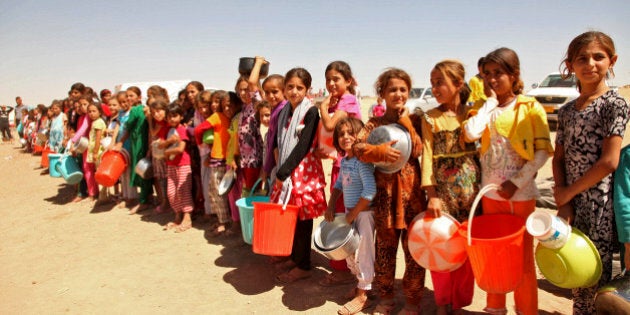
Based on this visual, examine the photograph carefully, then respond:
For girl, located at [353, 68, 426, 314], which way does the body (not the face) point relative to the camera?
toward the camera

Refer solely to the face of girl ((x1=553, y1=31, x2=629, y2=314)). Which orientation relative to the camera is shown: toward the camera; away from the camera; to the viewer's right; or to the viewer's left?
toward the camera

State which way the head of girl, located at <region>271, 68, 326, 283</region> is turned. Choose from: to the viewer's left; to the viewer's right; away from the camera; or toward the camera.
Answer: toward the camera

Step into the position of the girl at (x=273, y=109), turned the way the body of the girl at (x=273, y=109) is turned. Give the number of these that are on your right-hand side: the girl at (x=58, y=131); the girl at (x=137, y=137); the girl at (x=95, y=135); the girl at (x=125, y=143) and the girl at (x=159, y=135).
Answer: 5

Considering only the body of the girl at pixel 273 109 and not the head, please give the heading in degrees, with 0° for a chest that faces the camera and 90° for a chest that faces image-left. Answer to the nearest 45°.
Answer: approximately 45°

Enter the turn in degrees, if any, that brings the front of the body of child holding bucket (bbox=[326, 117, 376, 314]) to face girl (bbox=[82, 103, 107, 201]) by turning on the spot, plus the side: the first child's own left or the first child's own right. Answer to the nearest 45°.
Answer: approximately 90° to the first child's own right

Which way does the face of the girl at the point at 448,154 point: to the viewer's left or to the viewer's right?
to the viewer's left

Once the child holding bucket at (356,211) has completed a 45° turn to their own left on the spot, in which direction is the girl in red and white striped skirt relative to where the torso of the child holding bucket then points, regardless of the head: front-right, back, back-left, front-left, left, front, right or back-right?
back-right

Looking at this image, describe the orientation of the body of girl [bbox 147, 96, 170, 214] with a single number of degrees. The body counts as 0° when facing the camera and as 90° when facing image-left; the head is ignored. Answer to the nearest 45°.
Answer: approximately 45°

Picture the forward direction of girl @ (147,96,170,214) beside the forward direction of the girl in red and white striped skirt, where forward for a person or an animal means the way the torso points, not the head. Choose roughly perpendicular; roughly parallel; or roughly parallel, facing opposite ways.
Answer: roughly parallel

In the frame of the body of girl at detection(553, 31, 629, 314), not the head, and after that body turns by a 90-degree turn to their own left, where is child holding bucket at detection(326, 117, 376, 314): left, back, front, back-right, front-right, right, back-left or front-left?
back-right
